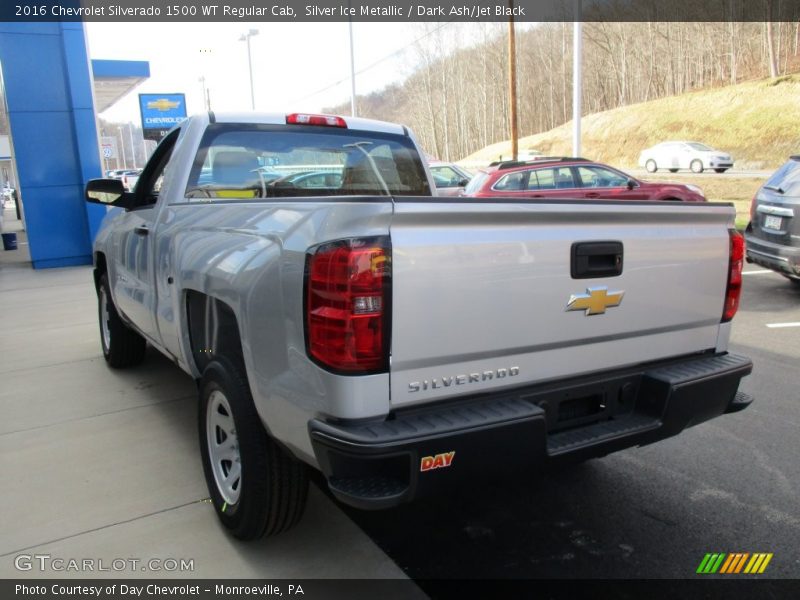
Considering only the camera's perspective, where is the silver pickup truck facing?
facing away from the viewer and to the left of the viewer

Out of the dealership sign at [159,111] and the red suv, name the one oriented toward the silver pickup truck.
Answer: the dealership sign

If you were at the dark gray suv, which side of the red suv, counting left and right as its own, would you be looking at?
right

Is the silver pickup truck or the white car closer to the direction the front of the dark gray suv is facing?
the white car

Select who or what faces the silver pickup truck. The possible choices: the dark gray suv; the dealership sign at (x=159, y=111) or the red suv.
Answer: the dealership sign

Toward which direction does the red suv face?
to the viewer's right

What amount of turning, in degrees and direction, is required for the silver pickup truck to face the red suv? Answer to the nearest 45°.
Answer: approximately 45° to its right

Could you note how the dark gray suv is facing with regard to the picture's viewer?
facing away from the viewer and to the right of the viewer

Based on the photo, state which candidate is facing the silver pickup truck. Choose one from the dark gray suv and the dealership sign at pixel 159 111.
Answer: the dealership sign

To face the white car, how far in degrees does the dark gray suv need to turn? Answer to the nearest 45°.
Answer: approximately 45° to its left

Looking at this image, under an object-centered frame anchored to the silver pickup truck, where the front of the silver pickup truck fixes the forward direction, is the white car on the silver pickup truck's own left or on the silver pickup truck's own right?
on the silver pickup truck's own right

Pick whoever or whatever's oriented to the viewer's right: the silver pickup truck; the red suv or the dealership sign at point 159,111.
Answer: the red suv
